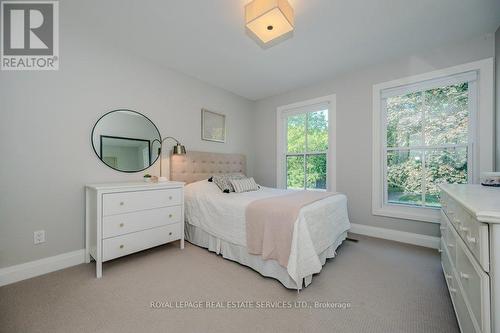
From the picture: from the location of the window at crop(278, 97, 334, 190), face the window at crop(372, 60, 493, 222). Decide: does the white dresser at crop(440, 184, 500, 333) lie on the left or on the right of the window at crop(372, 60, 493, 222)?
right

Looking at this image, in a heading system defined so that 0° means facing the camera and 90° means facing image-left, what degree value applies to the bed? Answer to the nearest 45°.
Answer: approximately 315°

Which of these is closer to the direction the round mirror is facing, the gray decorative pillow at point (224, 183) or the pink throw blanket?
the pink throw blanket

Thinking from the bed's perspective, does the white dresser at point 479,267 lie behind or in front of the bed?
in front

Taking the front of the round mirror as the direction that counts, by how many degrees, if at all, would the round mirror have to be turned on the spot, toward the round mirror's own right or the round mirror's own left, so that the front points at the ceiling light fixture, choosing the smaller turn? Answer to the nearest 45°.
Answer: approximately 45° to the round mirror's own left

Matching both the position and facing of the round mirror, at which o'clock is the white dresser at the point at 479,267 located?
The white dresser is roughly at 11 o'clock from the round mirror.

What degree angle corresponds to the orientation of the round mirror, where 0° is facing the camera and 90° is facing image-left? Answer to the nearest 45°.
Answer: approximately 0°

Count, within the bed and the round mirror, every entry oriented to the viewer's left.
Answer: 0
